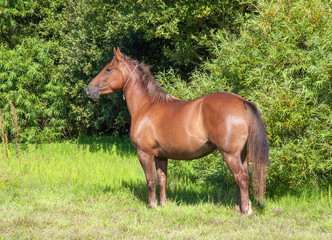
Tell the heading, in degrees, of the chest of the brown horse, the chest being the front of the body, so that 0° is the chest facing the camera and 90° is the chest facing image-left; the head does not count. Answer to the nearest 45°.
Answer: approximately 90°
